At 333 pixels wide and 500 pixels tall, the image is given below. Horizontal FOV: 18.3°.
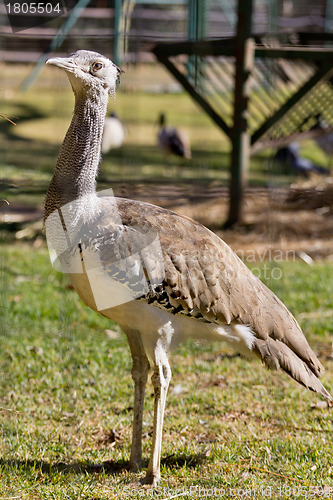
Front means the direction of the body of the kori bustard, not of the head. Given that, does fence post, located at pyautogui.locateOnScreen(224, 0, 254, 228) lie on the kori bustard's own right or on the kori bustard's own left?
on the kori bustard's own right

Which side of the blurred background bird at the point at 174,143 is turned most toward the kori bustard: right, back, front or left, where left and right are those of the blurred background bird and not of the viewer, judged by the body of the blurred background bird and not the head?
left

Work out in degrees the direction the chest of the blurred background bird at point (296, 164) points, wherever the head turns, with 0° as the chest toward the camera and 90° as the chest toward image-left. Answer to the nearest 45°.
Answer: approximately 90°

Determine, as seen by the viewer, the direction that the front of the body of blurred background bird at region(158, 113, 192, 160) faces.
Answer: to the viewer's left

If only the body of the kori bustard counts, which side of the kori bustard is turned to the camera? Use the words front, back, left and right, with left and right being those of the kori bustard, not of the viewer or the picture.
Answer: left

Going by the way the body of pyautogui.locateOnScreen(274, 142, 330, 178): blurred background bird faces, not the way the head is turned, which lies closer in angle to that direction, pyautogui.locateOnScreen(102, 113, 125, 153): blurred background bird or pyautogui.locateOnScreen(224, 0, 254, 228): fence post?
the blurred background bird

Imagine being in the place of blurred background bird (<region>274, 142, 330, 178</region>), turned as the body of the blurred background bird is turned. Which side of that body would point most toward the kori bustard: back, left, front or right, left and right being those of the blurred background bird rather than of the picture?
left

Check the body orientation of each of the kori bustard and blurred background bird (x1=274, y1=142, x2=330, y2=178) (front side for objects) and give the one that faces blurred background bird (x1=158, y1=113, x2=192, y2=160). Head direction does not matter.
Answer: blurred background bird (x1=274, y1=142, x2=330, y2=178)

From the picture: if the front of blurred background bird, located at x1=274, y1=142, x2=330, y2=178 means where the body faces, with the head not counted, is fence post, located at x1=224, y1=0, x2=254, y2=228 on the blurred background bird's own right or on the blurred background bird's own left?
on the blurred background bird's own left

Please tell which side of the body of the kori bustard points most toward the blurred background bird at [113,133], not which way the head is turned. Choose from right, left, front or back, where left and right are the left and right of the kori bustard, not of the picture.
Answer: right
